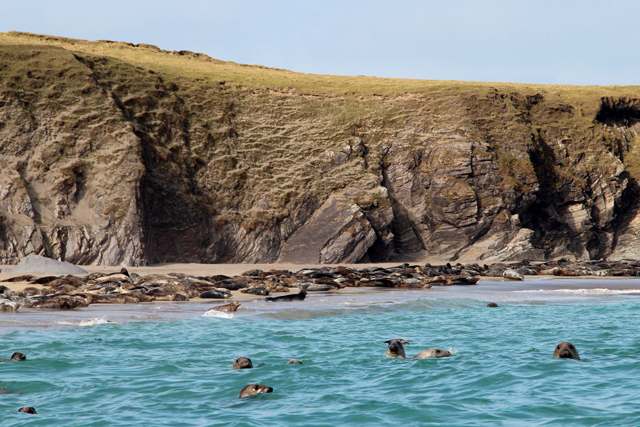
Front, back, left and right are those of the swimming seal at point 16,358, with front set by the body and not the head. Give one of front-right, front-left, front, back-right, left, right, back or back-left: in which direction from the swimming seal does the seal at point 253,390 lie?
front-right

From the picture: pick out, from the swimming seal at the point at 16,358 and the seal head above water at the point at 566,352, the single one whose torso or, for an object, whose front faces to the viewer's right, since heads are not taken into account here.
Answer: the swimming seal

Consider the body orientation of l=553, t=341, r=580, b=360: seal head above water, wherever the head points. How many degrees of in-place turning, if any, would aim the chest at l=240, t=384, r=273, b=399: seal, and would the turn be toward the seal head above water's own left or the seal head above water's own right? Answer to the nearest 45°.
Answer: approximately 45° to the seal head above water's own right

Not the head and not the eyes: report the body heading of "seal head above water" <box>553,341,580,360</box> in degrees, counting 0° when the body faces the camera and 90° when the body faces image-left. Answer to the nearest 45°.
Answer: approximately 0°

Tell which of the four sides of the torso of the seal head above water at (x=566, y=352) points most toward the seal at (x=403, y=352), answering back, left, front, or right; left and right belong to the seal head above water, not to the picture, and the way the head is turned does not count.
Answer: right

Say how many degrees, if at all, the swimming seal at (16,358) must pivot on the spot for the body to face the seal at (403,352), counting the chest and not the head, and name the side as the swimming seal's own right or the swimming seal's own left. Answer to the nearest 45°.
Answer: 0° — it already faces it

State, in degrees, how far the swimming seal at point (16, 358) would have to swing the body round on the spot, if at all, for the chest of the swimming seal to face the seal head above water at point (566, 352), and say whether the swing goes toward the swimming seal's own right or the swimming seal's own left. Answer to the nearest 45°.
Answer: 0° — it already faces it

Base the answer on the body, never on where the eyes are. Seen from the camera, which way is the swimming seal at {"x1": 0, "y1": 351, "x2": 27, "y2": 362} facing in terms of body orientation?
to the viewer's right

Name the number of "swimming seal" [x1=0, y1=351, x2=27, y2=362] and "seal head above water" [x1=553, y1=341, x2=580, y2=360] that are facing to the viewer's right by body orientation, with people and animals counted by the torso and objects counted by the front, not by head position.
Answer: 1
